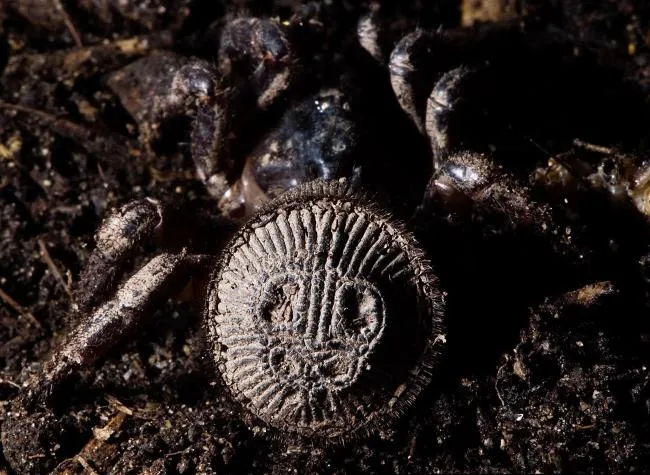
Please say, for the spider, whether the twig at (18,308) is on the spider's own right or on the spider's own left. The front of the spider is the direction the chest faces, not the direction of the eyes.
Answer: on the spider's own left

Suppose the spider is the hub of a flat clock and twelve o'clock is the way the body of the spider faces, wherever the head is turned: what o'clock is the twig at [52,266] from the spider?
The twig is roughly at 10 o'clock from the spider.

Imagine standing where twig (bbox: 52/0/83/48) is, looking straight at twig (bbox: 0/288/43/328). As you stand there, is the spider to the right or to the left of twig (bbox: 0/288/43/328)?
left

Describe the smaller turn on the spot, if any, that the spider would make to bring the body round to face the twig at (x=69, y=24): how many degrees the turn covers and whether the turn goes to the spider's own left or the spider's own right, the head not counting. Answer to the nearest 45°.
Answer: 0° — it already faces it

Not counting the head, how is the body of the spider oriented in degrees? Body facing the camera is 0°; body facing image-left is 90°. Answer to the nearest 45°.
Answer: approximately 180°
